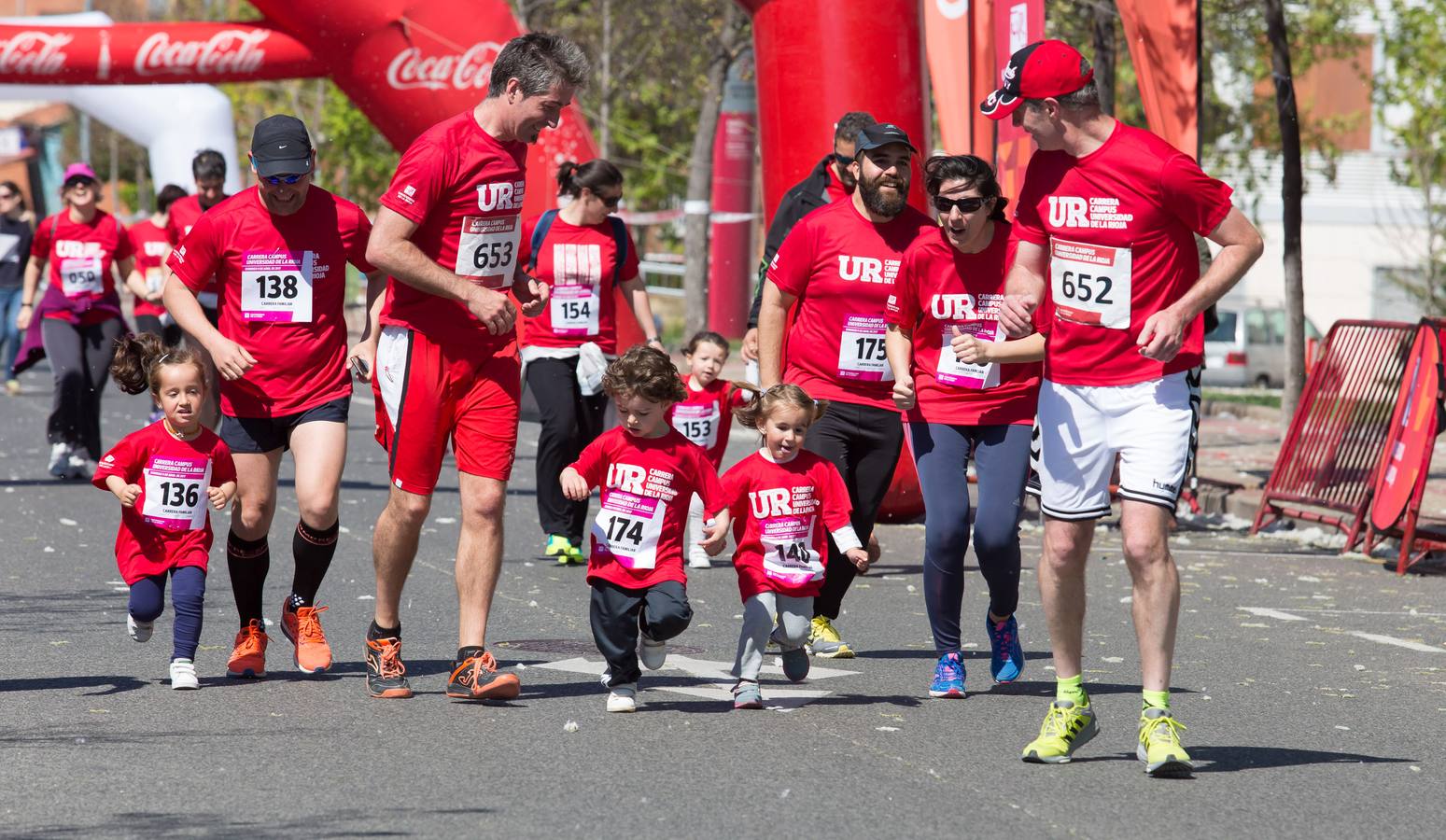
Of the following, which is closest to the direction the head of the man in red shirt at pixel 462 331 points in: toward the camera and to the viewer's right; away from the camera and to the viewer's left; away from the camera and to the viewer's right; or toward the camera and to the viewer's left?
toward the camera and to the viewer's right

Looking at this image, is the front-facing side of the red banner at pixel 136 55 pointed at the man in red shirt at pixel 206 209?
yes

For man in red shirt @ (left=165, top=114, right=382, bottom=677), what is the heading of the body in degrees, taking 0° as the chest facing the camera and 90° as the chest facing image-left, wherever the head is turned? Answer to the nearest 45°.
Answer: approximately 0°

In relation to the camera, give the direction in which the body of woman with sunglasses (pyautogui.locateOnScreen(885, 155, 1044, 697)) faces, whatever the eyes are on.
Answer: toward the camera

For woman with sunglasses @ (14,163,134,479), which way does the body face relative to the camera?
toward the camera

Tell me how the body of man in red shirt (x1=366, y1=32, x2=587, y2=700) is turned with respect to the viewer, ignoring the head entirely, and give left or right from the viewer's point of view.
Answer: facing the viewer and to the right of the viewer

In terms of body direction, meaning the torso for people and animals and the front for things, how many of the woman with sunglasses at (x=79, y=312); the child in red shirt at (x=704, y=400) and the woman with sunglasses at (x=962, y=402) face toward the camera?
3

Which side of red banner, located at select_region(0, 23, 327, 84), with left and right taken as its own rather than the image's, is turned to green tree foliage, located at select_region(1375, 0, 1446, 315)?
left

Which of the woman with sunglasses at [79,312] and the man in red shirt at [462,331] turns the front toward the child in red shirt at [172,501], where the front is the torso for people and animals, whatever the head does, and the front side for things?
the woman with sunglasses

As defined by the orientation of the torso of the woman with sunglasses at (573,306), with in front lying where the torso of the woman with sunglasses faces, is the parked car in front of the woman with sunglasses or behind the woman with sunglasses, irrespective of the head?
behind

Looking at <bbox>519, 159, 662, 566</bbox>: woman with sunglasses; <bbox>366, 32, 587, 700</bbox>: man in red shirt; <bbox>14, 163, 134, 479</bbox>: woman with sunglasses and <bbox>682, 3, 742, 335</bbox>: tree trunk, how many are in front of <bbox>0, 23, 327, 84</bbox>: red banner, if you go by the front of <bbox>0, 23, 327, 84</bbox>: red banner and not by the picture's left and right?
3
